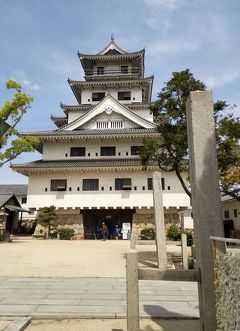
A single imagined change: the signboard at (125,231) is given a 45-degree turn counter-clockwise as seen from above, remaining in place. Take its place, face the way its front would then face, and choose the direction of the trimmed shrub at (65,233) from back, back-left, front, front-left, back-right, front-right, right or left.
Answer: back-right

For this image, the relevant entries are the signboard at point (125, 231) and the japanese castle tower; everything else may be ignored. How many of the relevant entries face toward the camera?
2

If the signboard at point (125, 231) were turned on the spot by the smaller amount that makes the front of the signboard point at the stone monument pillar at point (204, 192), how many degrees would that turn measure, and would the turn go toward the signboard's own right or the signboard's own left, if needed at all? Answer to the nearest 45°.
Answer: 0° — it already faces it

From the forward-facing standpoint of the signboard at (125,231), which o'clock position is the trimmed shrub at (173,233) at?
The trimmed shrub is roughly at 10 o'clock from the signboard.

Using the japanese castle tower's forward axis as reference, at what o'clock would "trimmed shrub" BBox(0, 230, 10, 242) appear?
The trimmed shrub is roughly at 2 o'clock from the japanese castle tower.

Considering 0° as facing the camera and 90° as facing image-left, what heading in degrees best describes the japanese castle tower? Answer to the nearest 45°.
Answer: approximately 0°

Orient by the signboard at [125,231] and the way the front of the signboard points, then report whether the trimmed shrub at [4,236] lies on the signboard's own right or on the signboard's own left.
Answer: on the signboard's own right

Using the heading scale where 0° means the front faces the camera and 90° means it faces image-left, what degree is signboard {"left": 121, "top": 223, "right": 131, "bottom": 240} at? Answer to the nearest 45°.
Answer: approximately 0°

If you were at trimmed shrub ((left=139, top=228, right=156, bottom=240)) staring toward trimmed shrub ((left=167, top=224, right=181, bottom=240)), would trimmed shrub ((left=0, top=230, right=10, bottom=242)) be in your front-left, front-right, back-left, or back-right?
back-right
